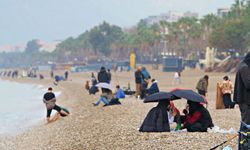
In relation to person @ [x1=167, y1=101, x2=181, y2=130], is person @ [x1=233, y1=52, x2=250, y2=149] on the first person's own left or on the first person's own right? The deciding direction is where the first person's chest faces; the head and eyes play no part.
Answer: on the first person's own left

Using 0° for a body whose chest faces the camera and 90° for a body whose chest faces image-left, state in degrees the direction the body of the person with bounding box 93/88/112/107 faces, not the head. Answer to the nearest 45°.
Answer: approximately 90°

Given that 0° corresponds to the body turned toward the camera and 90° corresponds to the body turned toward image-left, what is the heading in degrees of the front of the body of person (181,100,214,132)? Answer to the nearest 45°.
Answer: approximately 90°

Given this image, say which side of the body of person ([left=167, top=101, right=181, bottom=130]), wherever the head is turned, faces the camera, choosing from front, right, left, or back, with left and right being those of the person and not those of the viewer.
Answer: left

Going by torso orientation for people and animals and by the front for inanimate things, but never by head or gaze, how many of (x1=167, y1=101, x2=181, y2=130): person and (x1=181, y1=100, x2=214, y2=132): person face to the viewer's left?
2
